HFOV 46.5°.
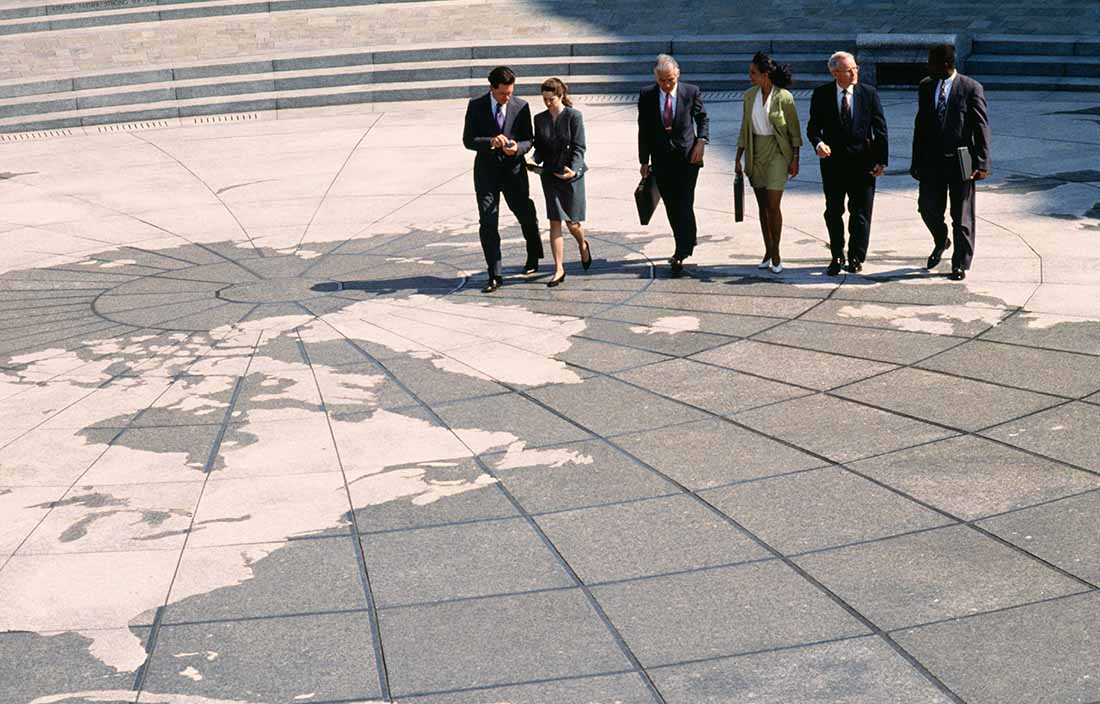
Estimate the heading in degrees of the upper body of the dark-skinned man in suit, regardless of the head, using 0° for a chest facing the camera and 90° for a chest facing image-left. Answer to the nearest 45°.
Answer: approximately 45°

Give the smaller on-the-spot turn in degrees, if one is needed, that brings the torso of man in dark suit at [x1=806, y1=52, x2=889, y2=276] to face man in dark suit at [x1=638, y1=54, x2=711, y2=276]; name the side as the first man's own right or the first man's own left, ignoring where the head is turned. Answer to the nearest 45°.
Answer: approximately 90° to the first man's own right

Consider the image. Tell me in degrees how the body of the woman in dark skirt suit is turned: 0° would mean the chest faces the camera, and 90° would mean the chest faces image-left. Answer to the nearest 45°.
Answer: approximately 45°

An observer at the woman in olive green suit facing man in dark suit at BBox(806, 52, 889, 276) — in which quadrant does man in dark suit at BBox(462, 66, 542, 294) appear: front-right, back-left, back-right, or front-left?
back-right

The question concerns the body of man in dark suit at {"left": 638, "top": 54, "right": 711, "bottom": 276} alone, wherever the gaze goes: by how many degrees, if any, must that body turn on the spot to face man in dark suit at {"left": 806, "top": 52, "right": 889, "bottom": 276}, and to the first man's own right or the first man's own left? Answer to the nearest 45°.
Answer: approximately 90° to the first man's own left

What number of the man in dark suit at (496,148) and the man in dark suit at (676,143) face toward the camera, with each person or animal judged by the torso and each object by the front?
2

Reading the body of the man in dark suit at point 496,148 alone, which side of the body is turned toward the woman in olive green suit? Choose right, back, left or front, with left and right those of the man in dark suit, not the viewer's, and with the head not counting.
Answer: left

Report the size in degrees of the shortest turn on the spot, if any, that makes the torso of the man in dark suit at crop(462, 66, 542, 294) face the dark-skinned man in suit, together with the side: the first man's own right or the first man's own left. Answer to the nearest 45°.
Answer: approximately 90° to the first man's own left

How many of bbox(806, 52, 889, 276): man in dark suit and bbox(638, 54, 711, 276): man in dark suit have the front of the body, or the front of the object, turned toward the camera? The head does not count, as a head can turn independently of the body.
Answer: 2

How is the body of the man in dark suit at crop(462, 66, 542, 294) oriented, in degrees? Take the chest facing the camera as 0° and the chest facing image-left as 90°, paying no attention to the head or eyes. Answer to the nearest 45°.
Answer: approximately 0°
